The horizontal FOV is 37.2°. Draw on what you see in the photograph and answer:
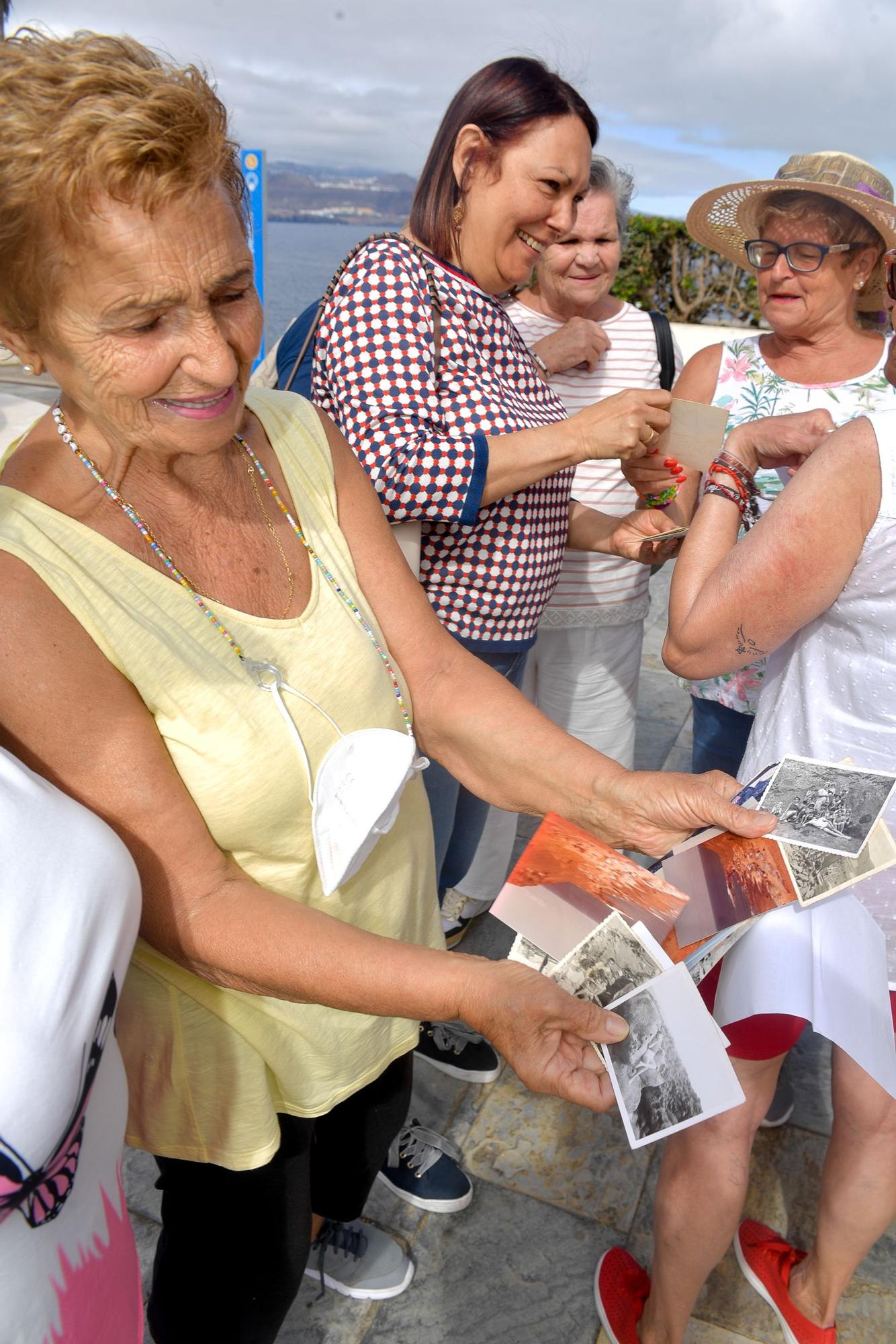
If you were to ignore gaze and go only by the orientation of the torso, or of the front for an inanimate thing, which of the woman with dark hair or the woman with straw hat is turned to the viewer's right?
the woman with dark hair

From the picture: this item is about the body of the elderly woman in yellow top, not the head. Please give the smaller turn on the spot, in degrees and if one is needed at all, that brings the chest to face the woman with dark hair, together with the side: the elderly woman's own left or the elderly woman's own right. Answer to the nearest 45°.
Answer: approximately 135° to the elderly woman's own left

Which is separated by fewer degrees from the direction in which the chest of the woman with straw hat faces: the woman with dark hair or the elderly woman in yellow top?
the elderly woman in yellow top

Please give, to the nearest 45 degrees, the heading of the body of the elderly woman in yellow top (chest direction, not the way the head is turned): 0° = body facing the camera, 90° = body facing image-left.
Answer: approximately 315°

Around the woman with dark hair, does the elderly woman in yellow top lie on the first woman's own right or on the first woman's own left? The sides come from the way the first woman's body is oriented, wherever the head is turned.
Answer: on the first woman's own right

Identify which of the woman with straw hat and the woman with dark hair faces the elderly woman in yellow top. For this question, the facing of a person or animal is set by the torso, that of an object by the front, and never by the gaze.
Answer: the woman with straw hat

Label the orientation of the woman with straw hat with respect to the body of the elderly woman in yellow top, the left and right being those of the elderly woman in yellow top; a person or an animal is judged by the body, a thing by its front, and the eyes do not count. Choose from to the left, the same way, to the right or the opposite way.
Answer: to the right

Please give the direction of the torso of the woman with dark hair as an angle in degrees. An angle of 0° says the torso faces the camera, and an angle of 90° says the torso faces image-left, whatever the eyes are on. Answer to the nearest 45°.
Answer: approximately 270°

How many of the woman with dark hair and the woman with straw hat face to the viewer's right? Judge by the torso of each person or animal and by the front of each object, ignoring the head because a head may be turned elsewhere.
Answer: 1

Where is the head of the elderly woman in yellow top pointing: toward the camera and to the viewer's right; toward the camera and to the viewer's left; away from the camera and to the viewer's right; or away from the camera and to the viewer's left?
toward the camera and to the viewer's right

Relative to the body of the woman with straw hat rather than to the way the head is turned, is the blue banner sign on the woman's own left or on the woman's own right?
on the woman's own right
